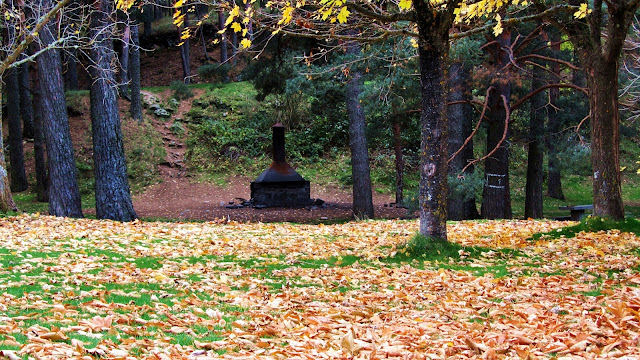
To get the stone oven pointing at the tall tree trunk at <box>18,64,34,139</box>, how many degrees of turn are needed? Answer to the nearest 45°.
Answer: approximately 135° to its right

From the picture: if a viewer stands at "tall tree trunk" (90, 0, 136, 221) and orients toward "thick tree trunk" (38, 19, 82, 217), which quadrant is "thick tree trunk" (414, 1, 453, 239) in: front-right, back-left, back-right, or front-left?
back-left

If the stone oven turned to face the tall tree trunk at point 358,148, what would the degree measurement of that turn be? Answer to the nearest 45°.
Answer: approximately 45° to its left

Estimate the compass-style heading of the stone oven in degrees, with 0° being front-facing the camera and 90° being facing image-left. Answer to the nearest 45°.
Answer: approximately 0°

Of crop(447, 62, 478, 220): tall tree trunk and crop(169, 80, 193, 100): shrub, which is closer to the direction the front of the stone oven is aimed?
the tall tree trunk
